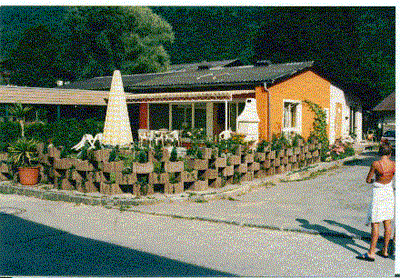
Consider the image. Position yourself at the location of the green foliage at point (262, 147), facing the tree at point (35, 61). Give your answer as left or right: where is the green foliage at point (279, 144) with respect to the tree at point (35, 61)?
right

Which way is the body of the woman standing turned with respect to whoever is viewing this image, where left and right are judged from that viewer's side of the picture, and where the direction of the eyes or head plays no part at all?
facing away from the viewer and to the left of the viewer

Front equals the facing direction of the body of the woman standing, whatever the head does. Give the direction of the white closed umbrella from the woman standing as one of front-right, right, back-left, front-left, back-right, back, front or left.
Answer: front

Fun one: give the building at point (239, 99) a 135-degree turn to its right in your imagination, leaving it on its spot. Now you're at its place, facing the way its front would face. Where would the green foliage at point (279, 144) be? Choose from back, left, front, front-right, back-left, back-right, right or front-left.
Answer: back

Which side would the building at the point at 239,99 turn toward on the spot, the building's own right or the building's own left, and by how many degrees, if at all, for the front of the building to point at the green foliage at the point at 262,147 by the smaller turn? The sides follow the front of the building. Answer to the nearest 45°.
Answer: approximately 45° to the building's own left

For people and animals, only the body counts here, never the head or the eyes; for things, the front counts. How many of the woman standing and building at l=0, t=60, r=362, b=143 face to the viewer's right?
0

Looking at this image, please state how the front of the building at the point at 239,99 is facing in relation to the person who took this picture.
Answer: facing the viewer and to the left of the viewer

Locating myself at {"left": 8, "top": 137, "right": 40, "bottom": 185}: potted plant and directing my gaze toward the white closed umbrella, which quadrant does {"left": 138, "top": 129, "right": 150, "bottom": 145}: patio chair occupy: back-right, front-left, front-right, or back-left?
front-left

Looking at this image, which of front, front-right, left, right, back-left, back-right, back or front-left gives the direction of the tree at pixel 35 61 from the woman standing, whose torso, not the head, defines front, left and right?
front

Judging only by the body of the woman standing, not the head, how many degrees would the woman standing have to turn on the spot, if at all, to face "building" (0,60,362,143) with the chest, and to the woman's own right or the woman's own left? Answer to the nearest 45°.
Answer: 0° — they already face it

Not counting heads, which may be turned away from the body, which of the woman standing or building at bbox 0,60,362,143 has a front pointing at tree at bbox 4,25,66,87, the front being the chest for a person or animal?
the woman standing
